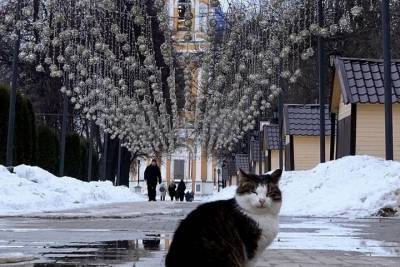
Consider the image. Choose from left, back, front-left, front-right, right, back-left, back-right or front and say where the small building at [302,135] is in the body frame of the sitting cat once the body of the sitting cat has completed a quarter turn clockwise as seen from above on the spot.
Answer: back-right

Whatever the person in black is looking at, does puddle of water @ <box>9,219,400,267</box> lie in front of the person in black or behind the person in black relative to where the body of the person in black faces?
in front

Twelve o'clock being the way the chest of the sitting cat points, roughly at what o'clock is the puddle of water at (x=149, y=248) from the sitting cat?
The puddle of water is roughly at 7 o'clock from the sitting cat.

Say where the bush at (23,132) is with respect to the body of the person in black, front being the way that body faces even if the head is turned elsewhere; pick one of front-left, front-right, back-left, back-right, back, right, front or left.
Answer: right

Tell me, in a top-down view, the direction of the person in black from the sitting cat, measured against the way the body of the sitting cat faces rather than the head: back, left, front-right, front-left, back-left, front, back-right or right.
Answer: back-left

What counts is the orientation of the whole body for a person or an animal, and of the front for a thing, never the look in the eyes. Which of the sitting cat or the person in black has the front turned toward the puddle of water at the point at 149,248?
the person in black

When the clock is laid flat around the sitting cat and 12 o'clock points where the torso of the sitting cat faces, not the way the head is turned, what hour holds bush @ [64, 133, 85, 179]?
The bush is roughly at 7 o'clock from the sitting cat.

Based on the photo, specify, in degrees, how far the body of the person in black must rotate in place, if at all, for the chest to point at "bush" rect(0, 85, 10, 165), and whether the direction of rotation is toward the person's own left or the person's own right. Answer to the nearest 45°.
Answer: approximately 90° to the person's own right

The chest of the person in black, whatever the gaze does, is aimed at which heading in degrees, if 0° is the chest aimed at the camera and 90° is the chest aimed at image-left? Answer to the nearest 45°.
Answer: approximately 0°
